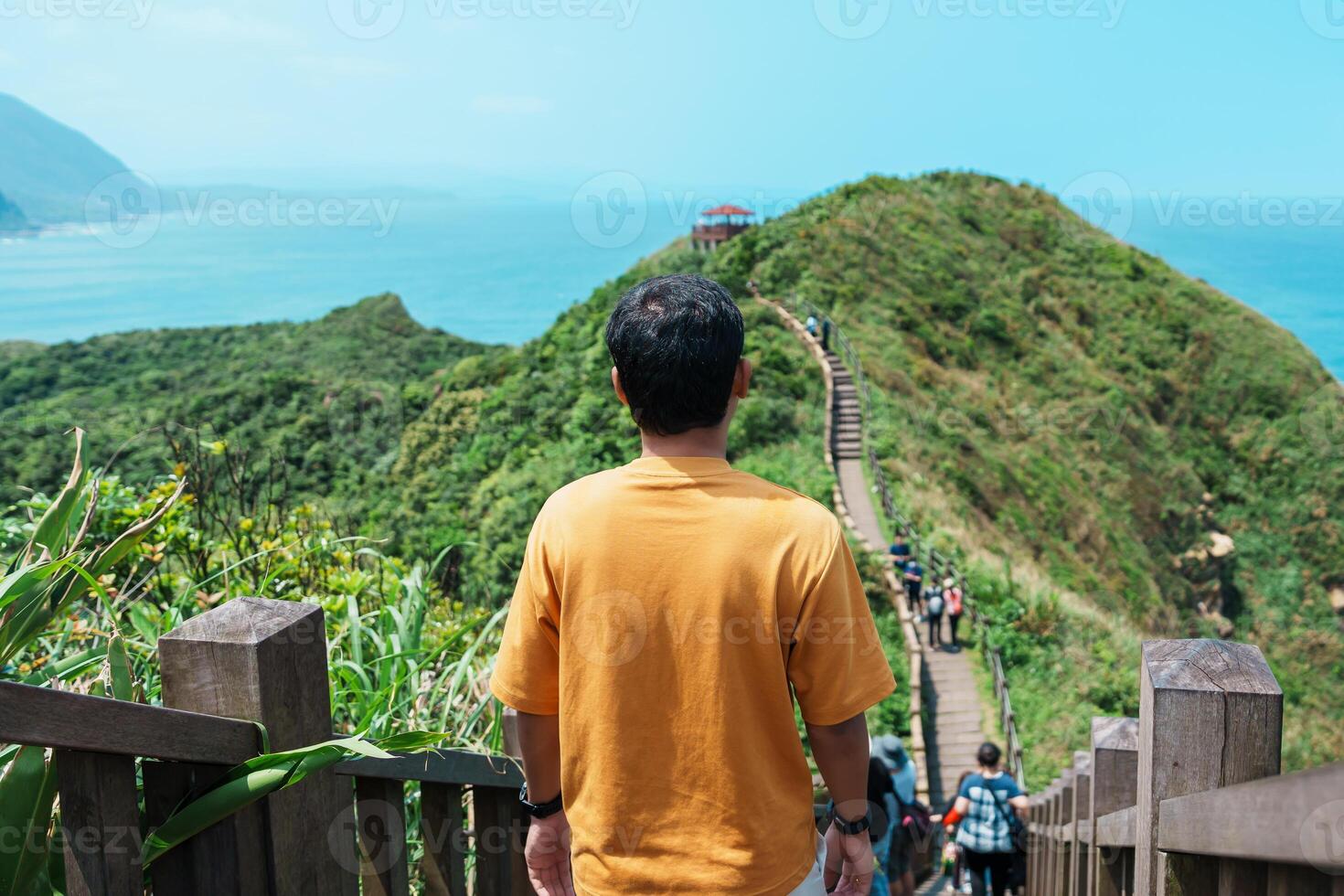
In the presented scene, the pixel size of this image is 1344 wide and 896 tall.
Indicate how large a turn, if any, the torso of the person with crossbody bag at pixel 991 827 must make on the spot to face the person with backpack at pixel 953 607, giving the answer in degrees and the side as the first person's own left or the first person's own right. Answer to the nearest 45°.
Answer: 0° — they already face them

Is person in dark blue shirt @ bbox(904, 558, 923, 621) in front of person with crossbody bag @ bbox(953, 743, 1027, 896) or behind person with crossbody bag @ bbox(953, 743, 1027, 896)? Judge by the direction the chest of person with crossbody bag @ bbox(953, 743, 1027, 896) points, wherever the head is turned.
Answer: in front

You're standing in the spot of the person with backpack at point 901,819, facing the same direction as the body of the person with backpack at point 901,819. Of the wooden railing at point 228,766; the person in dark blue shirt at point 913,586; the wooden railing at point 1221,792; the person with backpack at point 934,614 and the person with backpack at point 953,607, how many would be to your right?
3

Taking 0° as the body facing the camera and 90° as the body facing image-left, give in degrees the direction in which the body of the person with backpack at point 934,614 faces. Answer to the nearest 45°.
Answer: approximately 180°

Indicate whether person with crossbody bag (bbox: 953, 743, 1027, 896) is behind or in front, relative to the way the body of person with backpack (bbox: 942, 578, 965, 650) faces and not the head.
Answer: behind

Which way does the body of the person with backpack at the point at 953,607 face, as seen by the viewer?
away from the camera

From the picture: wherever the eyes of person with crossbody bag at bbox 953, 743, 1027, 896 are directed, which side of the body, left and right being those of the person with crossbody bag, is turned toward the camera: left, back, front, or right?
back
